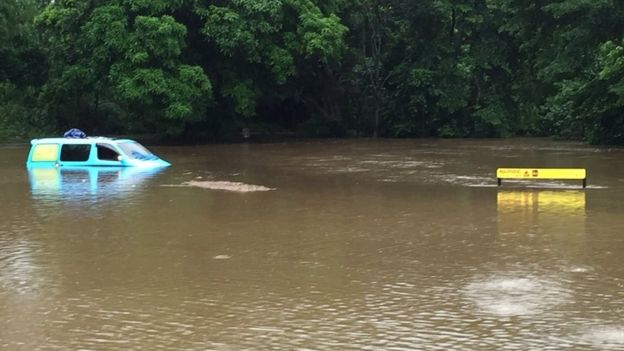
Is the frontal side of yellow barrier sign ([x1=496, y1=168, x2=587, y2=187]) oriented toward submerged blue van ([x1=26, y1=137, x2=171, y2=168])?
no

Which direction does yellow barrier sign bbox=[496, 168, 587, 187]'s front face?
toward the camera
